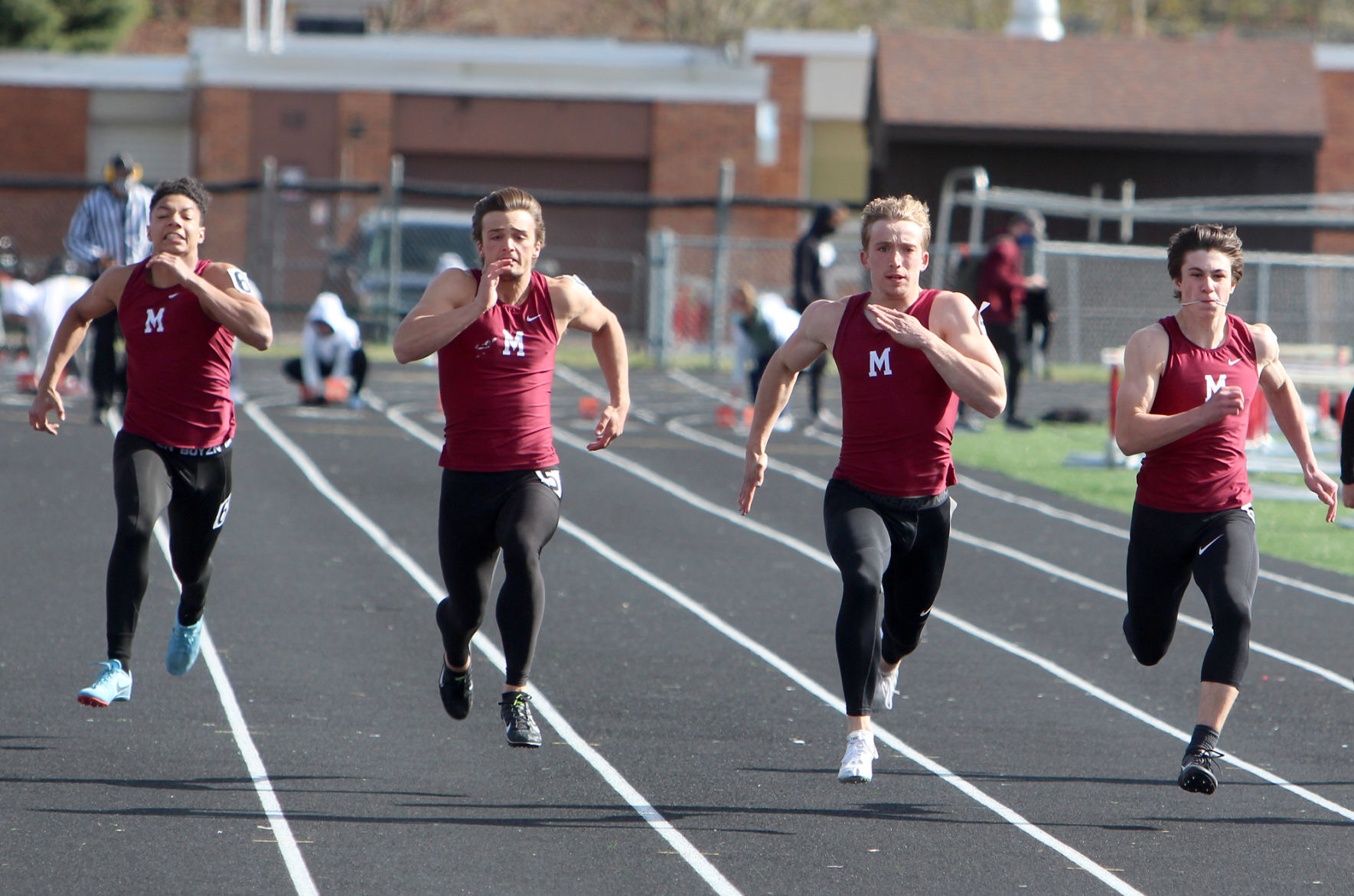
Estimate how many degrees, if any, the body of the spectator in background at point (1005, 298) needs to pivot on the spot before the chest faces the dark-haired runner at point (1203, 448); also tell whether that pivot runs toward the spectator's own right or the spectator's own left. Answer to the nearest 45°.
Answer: approximately 90° to the spectator's own right

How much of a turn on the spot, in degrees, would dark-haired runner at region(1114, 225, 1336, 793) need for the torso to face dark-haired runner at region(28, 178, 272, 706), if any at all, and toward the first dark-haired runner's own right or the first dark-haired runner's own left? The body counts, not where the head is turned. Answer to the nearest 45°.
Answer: approximately 90° to the first dark-haired runner's own right

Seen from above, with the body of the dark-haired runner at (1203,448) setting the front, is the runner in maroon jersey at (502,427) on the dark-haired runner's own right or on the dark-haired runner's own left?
on the dark-haired runner's own right

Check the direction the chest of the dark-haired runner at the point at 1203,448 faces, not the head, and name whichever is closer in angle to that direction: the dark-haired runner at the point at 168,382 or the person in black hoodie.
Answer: the dark-haired runner

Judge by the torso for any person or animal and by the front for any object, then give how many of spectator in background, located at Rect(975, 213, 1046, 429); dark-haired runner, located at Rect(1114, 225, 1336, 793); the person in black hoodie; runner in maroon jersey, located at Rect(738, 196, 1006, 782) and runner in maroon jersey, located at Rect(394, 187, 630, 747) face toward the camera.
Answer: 3

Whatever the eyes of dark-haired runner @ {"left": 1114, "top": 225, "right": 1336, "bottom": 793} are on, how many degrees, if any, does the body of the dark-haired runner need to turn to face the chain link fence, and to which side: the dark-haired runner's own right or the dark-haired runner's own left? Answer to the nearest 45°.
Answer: approximately 180°

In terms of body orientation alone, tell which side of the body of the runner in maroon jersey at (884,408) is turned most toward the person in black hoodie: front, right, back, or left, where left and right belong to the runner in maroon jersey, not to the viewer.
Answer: back

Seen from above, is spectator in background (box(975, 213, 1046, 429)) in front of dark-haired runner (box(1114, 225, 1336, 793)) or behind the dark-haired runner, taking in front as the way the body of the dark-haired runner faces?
behind

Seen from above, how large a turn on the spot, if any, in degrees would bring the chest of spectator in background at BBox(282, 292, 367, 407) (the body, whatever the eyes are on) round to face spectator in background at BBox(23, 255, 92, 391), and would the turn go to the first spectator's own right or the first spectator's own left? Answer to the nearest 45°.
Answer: approximately 90° to the first spectator's own right
